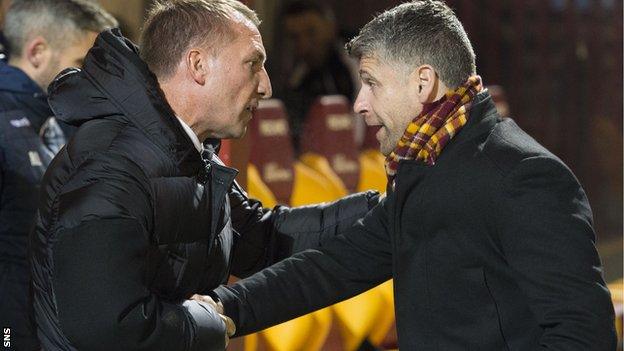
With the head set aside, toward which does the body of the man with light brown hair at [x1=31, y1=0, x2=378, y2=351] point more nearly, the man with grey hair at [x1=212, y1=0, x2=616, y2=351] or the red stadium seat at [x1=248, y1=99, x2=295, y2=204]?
the man with grey hair

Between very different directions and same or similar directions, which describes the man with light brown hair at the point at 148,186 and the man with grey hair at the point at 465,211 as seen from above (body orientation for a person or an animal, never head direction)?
very different directions

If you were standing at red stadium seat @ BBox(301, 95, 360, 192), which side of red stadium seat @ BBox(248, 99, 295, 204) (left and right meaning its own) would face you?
left

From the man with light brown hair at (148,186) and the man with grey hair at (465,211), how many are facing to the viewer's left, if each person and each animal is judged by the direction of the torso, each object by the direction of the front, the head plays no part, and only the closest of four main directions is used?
1

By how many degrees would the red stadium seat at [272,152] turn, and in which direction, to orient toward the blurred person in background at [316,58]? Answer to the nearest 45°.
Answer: approximately 135° to its left

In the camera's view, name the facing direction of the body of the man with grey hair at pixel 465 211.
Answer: to the viewer's left

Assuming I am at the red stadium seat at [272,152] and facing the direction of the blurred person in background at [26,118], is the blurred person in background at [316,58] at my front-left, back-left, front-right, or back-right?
back-right

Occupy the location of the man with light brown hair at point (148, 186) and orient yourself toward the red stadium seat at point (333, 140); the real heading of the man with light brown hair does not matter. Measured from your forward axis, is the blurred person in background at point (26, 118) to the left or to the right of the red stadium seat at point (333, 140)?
left

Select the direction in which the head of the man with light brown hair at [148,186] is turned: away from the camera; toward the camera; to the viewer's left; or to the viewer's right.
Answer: to the viewer's right

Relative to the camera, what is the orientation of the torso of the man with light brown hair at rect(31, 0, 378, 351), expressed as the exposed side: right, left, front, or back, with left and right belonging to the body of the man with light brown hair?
right
